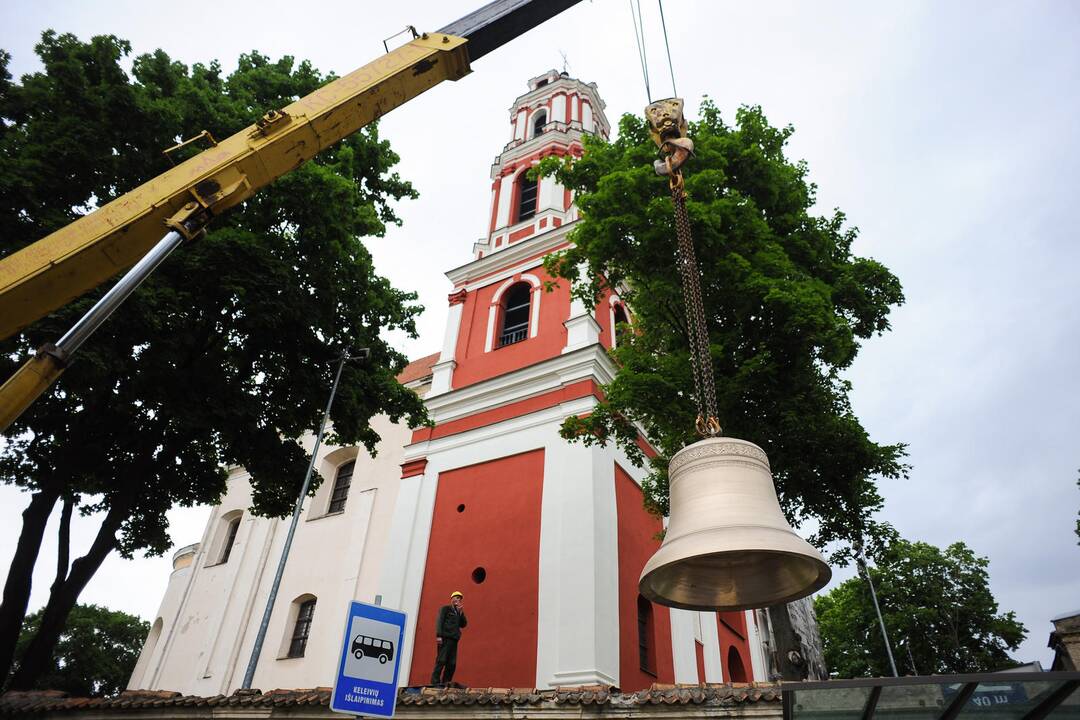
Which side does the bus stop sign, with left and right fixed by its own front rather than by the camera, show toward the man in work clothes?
back

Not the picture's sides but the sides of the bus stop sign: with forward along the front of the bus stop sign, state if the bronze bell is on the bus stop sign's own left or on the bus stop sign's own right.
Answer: on the bus stop sign's own left

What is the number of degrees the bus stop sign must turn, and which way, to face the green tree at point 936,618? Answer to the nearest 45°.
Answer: approximately 135° to its left

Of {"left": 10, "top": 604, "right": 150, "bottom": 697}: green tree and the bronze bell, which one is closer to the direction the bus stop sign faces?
the bronze bell

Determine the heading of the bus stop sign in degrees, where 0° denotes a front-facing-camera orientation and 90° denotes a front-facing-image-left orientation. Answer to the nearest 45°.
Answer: approximately 0°

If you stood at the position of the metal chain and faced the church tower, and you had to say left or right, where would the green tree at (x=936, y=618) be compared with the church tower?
right

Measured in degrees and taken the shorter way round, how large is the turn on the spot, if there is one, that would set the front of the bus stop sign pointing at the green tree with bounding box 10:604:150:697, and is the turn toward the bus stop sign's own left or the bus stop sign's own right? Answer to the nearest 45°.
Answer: approximately 180°
